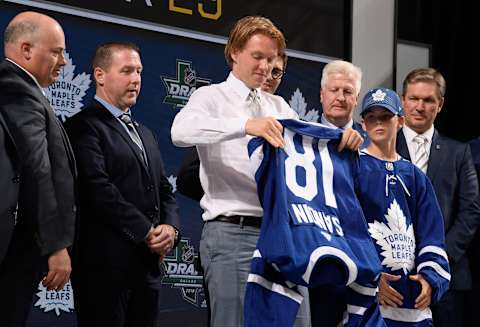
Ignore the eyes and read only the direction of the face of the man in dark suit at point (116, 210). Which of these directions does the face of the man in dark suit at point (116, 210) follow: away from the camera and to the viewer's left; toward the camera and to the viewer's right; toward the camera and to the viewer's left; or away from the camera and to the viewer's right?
toward the camera and to the viewer's right

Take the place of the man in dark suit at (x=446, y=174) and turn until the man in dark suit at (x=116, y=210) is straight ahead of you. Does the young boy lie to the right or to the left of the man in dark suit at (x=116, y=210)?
left

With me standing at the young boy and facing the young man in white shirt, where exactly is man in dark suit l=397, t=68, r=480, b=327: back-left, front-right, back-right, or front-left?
back-right

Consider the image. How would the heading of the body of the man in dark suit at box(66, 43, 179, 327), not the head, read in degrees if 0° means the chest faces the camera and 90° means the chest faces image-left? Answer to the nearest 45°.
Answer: approximately 315°

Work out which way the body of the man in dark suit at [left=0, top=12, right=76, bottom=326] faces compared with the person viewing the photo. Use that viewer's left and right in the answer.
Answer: facing to the right of the viewer

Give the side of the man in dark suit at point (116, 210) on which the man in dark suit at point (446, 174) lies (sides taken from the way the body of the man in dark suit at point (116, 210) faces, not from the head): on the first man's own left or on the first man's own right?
on the first man's own left

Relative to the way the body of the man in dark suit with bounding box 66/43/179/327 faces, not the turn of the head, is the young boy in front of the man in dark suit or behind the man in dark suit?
in front

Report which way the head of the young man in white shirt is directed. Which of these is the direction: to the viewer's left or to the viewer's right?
to the viewer's right
